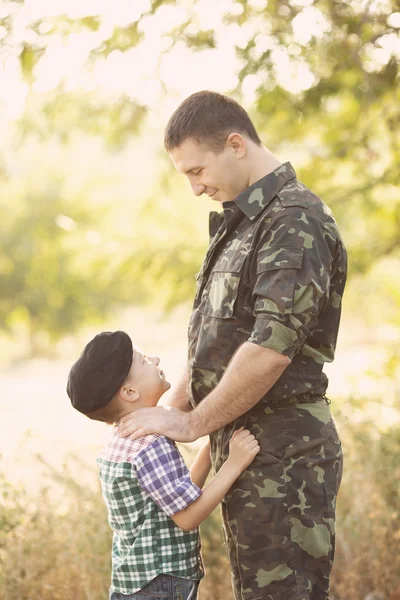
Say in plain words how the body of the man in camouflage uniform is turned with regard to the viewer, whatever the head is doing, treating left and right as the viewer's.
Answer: facing to the left of the viewer

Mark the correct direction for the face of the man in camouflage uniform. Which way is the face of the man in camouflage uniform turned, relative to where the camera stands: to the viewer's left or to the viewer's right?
to the viewer's left

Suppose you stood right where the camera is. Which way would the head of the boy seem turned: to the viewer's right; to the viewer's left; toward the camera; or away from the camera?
to the viewer's right
